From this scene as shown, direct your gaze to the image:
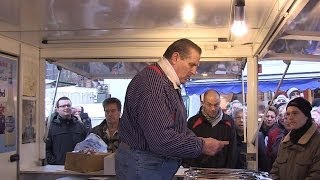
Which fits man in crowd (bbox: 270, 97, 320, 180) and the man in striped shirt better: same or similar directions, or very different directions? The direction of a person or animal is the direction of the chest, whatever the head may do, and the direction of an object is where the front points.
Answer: very different directions

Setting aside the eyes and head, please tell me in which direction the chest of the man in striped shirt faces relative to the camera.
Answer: to the viewer's right

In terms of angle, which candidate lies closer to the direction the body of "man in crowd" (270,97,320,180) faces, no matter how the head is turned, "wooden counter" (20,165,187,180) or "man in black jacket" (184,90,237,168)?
the wooden counter

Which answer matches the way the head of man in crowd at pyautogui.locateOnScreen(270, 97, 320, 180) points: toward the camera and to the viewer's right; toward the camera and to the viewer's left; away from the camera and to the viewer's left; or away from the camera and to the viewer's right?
toward the camera and to the viewer's left

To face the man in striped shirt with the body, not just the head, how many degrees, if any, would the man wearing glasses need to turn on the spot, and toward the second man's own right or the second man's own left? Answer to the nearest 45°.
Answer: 0° — they already face them

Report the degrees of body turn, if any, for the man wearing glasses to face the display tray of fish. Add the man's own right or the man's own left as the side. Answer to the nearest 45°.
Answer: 0° — they already face it

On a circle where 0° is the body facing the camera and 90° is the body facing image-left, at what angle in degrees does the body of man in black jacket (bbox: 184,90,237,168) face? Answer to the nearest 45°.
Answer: approximately 0°
